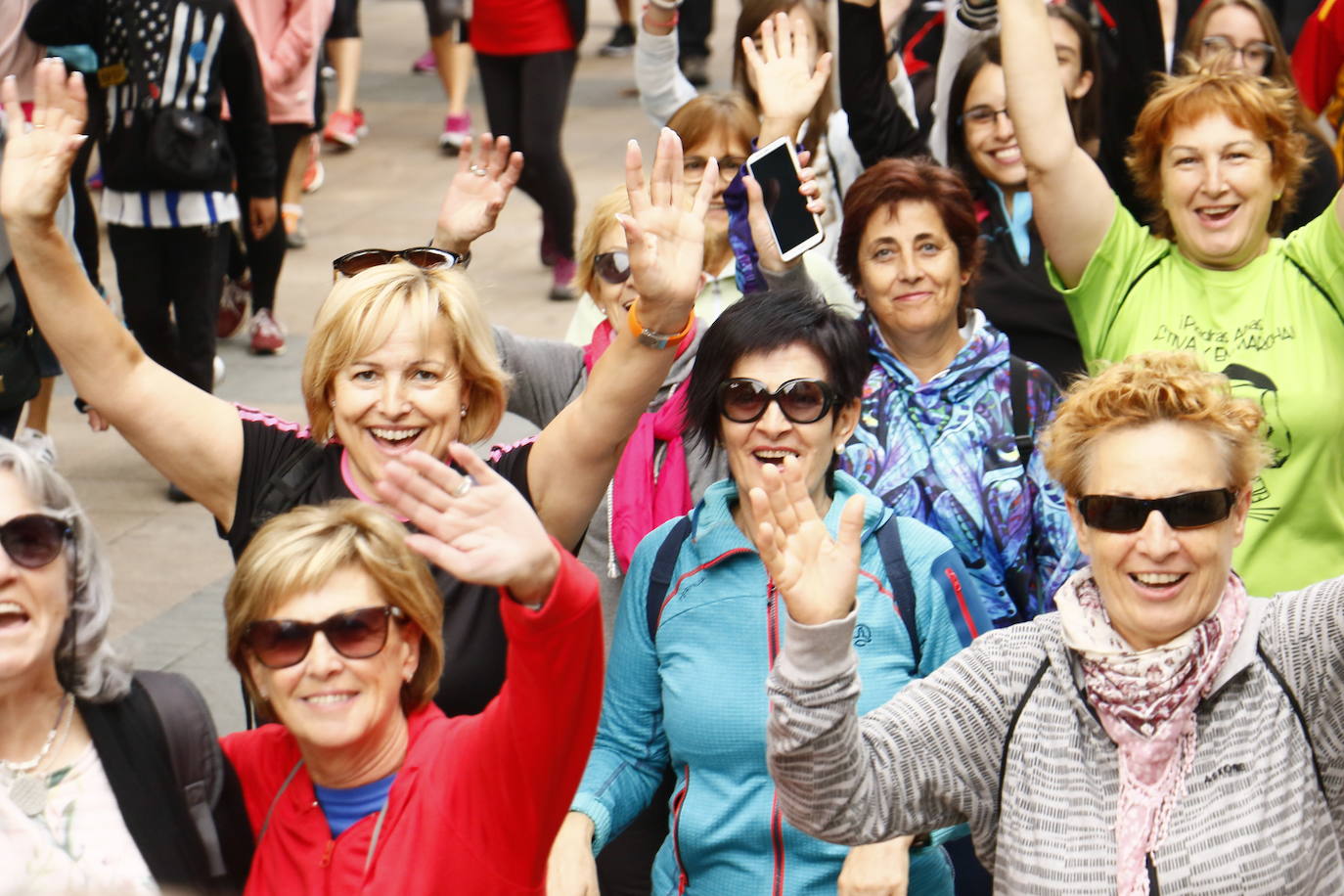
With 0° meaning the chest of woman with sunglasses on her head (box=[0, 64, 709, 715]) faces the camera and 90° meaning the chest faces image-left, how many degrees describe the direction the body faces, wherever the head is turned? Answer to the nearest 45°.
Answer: approximately 0°

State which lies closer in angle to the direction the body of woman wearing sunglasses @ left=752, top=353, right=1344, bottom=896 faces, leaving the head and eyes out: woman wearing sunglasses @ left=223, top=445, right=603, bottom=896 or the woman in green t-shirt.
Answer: the woman wearing sunglasses

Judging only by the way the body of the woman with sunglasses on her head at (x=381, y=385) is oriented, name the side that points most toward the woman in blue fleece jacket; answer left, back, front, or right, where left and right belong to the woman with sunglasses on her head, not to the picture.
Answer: left

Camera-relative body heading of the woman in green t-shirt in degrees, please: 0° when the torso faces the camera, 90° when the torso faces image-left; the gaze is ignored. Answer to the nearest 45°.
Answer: approximately 0°

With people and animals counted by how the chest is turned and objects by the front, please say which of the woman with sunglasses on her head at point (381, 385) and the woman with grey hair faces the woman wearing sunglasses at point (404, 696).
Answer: the woman with sunglasses on her head at point (381, 385)

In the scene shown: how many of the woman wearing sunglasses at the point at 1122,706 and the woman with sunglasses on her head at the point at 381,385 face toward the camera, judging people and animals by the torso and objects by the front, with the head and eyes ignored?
2

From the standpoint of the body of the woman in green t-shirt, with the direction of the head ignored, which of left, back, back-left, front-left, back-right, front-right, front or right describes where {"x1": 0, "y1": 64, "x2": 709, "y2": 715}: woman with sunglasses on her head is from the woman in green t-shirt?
front-right
